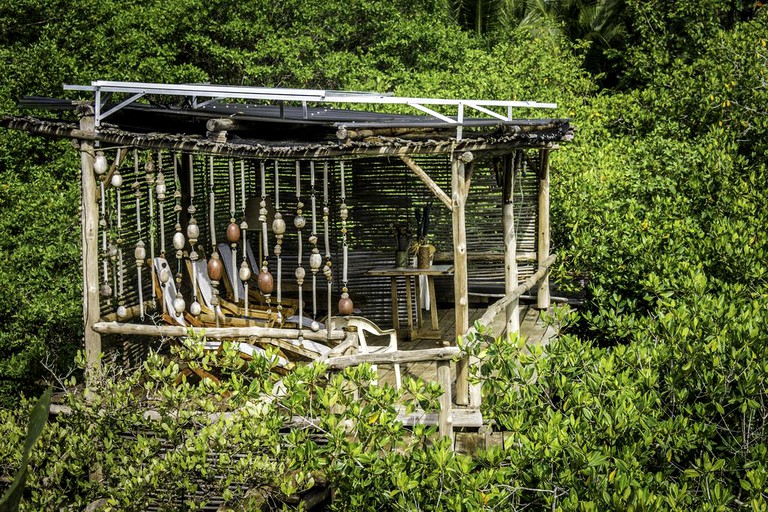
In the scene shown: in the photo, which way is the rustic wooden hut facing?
toward the camera
